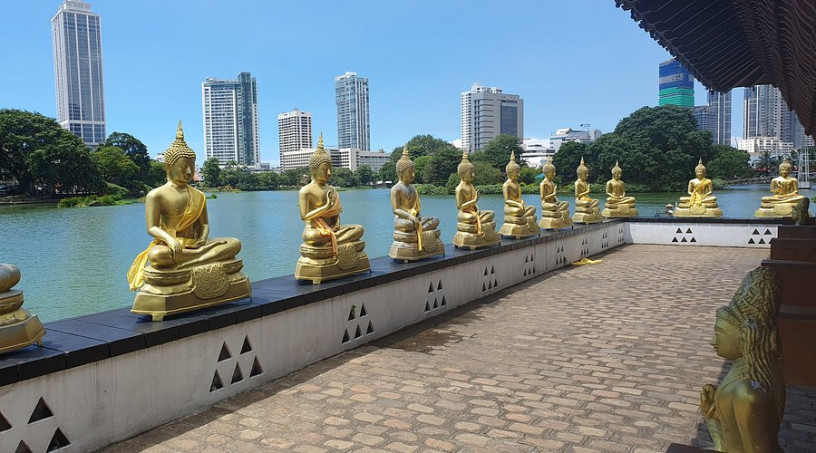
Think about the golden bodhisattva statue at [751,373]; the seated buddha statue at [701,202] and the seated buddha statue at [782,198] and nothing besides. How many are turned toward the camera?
2

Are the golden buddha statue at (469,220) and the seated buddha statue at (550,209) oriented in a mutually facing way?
no

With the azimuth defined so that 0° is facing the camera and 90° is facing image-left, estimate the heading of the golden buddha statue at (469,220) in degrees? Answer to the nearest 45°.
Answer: approximately 315°

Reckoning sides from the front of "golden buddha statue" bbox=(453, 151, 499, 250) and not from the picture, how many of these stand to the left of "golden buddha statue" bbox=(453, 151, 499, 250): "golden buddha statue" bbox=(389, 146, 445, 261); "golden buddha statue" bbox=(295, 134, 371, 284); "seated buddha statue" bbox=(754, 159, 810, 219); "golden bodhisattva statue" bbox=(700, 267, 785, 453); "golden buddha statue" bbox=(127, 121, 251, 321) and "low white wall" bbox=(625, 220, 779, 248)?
2

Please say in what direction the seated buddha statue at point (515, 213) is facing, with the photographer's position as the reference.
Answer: facing the viewer and to the right of the viewer

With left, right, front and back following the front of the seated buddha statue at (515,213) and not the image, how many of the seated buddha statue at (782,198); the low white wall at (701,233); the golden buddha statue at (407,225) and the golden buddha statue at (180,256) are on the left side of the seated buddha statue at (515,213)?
2

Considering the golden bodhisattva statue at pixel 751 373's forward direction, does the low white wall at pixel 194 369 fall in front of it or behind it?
in front

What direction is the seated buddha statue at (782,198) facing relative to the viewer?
toward the camera

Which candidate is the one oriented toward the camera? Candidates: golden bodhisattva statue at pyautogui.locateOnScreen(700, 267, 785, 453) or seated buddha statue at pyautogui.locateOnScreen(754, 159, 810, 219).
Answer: the seated buddha statue

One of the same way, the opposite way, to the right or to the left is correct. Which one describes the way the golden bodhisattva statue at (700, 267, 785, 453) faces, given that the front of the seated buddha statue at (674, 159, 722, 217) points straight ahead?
to the right

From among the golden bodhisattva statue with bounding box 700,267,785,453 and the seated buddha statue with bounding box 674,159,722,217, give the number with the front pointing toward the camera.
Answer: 1

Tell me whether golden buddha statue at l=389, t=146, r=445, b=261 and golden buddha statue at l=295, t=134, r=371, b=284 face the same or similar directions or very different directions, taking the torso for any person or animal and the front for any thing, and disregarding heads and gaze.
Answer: same or similar directions

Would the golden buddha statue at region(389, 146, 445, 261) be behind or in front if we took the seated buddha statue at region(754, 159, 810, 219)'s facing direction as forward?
in front

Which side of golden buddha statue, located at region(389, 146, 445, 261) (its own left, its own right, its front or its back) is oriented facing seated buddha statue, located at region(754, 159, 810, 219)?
left

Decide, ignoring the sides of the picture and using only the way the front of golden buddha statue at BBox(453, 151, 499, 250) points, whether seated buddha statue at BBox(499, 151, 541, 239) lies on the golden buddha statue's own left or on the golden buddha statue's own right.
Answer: on the golden buddha statue's own left

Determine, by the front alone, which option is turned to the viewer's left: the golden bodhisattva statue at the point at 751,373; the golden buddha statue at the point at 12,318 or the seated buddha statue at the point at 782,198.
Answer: the golden bodhisattva statue at the point at 751,373

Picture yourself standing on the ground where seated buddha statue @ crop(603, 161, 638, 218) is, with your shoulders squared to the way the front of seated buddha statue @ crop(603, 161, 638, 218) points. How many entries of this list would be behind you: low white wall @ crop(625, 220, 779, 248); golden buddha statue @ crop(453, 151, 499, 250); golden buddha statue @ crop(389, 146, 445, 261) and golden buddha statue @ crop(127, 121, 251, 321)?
0

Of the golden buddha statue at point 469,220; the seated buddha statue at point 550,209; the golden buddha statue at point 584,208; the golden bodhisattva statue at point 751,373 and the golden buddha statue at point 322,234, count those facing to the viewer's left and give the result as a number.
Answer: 1

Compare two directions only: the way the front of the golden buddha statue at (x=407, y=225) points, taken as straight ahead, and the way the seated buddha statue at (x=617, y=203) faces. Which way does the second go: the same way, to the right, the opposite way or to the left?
the same way

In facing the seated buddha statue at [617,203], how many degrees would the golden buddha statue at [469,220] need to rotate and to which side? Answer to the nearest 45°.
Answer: approximately 90° to its left
